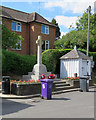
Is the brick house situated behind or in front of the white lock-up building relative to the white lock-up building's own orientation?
behind

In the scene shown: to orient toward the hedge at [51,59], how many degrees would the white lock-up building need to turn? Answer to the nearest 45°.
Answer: approximately 135° to its right

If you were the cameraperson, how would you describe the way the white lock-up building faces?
facing the viewer and to the right of the viewer

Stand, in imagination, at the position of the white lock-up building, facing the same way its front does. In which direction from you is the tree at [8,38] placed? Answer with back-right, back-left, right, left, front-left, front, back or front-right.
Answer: right

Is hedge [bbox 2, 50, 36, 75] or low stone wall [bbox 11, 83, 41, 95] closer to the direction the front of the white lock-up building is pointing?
the low stone wall

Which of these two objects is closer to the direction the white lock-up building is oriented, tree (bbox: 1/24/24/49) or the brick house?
the tree

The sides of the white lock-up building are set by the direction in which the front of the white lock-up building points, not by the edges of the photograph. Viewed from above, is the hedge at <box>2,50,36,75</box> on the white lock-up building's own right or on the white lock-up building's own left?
on the white lock-up building's own right
